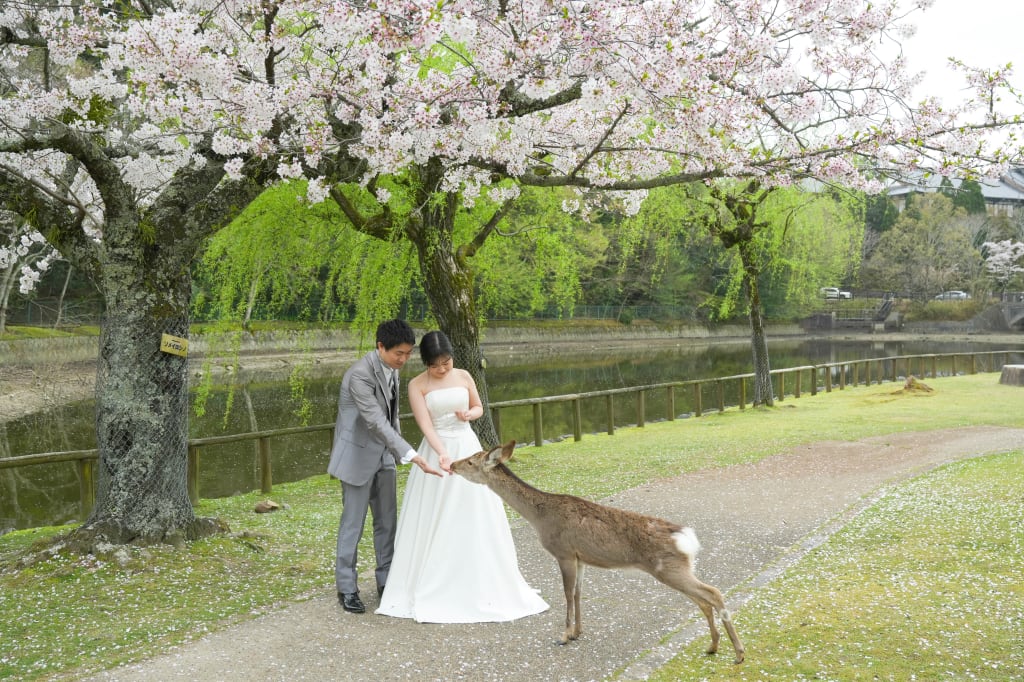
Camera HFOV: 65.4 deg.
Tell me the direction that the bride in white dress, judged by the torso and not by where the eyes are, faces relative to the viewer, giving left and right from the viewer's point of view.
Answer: facing the viewer

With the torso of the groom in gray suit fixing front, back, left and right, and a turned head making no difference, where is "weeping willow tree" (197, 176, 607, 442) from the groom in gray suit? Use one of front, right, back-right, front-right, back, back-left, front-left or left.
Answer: back-left

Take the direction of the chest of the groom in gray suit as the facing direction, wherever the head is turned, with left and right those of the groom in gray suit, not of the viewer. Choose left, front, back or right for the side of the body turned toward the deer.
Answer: front

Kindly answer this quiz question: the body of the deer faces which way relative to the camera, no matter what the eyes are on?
to the viewer's left

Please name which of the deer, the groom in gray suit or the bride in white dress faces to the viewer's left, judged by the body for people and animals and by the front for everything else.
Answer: the deer

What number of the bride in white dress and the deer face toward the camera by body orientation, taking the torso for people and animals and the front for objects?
1

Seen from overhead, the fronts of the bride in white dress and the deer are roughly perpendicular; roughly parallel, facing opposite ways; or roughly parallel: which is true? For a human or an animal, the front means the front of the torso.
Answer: roughly perpendicular

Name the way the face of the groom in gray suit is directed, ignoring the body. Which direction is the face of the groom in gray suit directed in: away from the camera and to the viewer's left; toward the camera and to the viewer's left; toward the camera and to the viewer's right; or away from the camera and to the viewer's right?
toward the camera and to the viewer's right

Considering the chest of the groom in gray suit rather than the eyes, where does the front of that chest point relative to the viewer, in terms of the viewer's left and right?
facing the viewer and to the right of the viewer

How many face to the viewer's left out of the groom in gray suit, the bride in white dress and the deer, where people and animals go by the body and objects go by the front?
1

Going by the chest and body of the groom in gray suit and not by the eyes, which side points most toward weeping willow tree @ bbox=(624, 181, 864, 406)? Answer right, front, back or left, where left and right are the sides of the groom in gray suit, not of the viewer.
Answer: left

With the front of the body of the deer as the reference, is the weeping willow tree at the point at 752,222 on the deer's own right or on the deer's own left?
on the deer's own right
